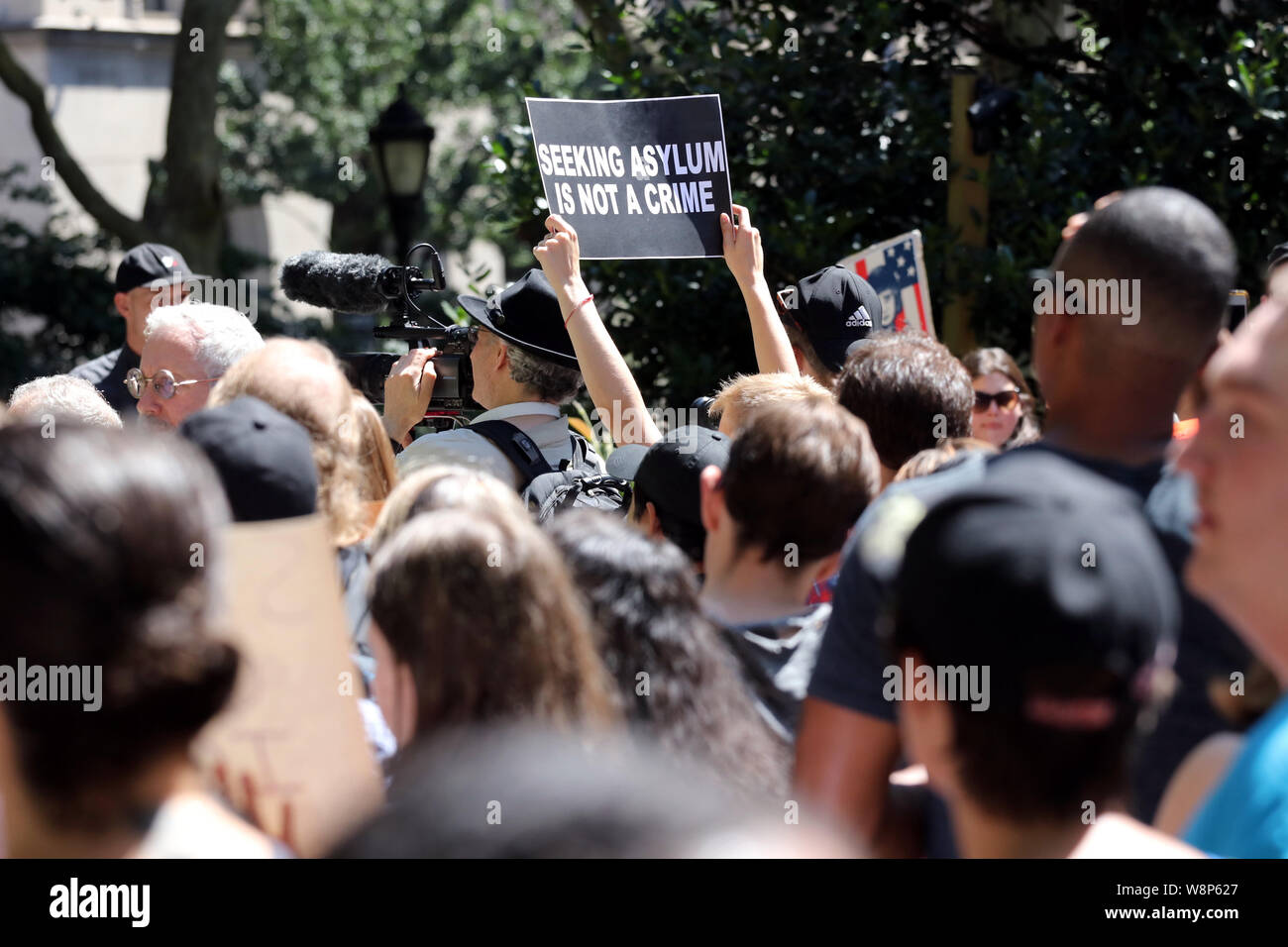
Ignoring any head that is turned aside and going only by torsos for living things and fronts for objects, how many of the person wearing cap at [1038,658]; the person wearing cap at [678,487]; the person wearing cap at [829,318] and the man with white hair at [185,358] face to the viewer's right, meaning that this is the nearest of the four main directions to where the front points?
0

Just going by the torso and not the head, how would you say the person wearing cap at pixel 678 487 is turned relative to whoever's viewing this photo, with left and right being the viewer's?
facing away from the viewer and to the left of the viewer

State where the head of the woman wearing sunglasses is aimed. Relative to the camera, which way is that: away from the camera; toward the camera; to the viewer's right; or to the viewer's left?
toward the camera

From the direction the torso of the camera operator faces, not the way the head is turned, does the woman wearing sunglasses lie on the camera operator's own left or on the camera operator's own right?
on the camera operator's own right

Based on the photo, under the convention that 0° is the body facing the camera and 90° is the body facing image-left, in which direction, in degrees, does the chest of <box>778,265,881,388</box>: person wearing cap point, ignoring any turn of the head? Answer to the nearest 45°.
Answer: approximately 135°

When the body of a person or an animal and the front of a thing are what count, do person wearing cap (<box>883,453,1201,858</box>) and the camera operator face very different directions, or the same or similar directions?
same or similar directions

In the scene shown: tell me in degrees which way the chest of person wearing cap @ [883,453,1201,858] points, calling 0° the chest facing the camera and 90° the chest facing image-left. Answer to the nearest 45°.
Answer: approximately 135°

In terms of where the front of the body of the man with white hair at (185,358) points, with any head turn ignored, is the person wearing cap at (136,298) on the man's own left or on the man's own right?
on the man's own right

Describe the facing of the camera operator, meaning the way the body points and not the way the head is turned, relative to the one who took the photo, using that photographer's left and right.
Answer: facing away from the viewer and to the left of the viewer

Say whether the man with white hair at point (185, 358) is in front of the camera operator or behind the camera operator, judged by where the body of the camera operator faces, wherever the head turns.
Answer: in front

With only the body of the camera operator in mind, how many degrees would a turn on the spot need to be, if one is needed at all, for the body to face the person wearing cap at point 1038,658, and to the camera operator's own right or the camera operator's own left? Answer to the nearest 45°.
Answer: approximately 135° to the camera operator's own left

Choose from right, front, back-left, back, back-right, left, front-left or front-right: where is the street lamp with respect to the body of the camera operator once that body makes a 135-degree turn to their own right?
left

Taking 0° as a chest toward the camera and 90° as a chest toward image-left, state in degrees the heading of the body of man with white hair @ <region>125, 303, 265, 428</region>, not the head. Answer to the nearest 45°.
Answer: approximately 45°

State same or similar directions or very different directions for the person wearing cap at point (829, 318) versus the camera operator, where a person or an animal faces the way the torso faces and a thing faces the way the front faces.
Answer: same or similar directions
